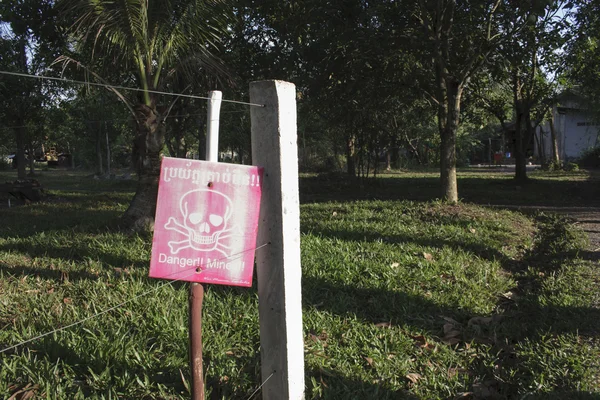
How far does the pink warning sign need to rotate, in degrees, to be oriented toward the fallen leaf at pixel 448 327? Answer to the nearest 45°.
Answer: approximately 135° to its left

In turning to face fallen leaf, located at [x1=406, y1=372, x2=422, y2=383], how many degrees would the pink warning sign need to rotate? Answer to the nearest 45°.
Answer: approximately 135° to its left

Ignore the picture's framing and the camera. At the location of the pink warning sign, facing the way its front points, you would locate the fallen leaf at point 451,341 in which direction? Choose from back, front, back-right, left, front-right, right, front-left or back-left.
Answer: back-left

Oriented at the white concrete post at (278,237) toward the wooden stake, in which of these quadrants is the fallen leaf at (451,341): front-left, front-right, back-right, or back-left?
back-right

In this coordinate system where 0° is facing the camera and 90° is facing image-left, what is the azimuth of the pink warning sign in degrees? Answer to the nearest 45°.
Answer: approximately 0°

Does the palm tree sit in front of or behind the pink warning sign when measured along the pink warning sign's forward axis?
behind

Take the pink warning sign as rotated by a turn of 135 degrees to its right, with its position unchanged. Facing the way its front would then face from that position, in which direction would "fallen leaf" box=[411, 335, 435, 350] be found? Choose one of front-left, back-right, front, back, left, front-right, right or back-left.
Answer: right

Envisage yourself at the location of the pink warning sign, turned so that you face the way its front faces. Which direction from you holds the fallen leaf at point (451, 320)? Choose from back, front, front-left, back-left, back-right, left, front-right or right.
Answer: back-left
